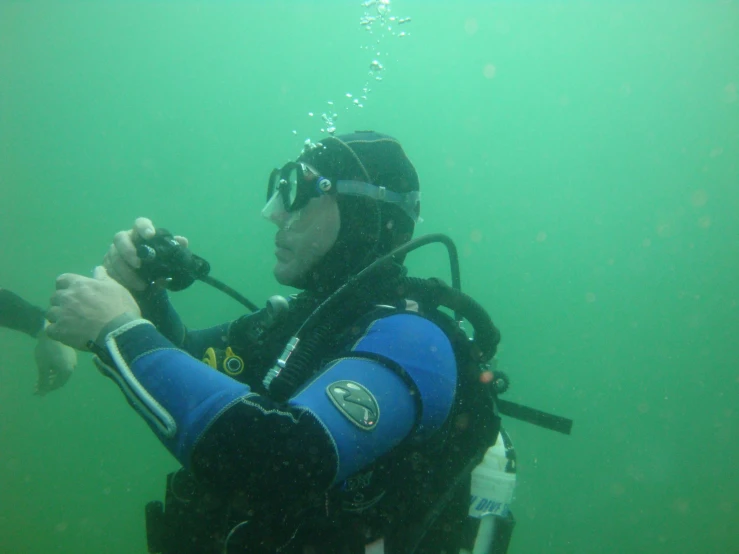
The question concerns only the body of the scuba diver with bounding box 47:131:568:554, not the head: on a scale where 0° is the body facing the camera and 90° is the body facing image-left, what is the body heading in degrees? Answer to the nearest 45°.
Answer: approximately 90°

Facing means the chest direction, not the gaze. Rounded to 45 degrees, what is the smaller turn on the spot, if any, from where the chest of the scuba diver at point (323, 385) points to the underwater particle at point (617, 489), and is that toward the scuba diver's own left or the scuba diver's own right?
approximately 135° to the scuba diver's own right

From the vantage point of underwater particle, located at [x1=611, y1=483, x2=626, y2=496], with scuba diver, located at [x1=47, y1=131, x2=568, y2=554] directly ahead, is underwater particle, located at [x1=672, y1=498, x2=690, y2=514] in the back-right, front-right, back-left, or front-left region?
back-left

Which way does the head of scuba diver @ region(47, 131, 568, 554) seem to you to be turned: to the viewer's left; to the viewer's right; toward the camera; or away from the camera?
to the viewer's left
